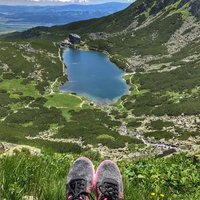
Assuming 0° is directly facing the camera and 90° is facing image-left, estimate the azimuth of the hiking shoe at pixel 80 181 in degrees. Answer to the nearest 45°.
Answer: approximately 180°

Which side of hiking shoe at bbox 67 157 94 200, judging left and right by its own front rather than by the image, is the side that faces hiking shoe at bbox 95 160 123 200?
right

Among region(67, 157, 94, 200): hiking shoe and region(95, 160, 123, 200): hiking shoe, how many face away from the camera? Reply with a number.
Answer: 2

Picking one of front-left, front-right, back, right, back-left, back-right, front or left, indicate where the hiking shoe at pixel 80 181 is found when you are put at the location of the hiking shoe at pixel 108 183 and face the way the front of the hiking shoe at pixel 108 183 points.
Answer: left

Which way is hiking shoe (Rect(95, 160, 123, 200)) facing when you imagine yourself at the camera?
facing away from the viewer
